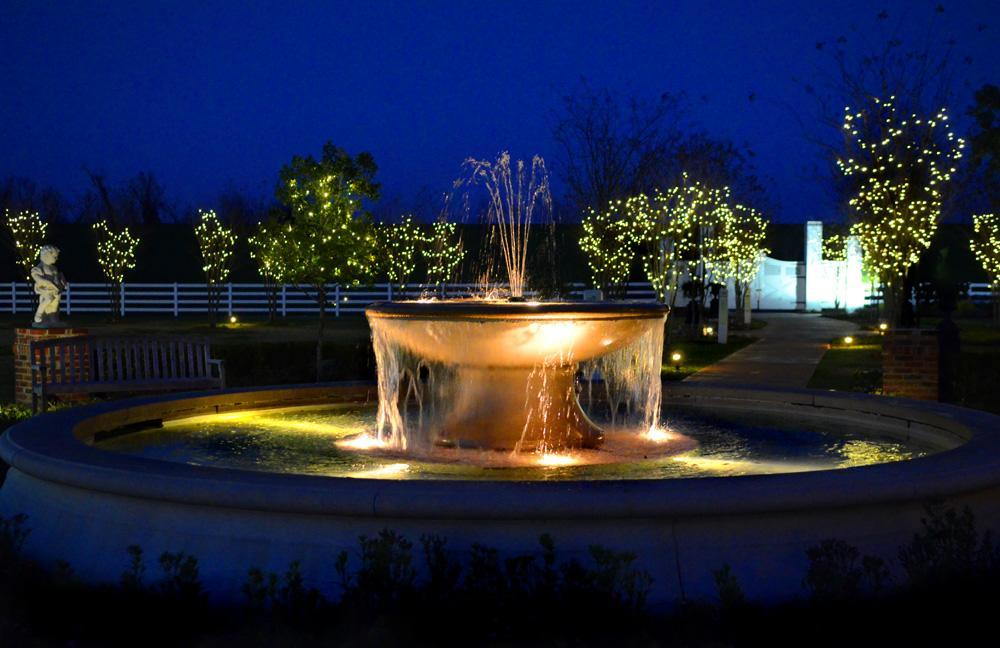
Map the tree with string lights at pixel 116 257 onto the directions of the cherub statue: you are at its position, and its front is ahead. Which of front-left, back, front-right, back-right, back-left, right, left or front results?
back

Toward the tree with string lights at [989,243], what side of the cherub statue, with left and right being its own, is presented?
left

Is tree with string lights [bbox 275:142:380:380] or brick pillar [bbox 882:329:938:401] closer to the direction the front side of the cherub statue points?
the brick pillar

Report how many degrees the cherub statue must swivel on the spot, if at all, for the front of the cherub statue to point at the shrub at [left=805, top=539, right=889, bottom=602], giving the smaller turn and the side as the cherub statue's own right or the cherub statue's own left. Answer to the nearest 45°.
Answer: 0° — it already faces it

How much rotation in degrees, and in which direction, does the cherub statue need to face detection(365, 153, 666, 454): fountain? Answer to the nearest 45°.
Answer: approximately 45° to its left

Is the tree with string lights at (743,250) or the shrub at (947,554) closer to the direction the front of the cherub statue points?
the shrub

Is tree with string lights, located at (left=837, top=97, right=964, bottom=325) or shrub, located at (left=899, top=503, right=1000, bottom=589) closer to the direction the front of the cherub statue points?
the shrub

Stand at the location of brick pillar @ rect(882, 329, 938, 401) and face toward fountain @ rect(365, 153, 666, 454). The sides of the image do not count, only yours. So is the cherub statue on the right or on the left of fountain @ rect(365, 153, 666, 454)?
right

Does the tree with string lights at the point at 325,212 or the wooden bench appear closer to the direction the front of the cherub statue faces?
the wooden bench

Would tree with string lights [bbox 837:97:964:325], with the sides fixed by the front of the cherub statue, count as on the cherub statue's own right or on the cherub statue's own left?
on the cherub statue's own left

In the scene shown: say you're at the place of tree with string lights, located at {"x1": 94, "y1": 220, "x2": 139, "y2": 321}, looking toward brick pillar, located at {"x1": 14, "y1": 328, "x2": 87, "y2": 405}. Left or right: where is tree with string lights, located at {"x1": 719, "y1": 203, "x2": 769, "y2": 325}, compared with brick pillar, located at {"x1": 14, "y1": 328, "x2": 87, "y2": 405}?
left

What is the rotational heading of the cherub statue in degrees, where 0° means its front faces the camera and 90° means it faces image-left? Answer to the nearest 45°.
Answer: approximately 0°
